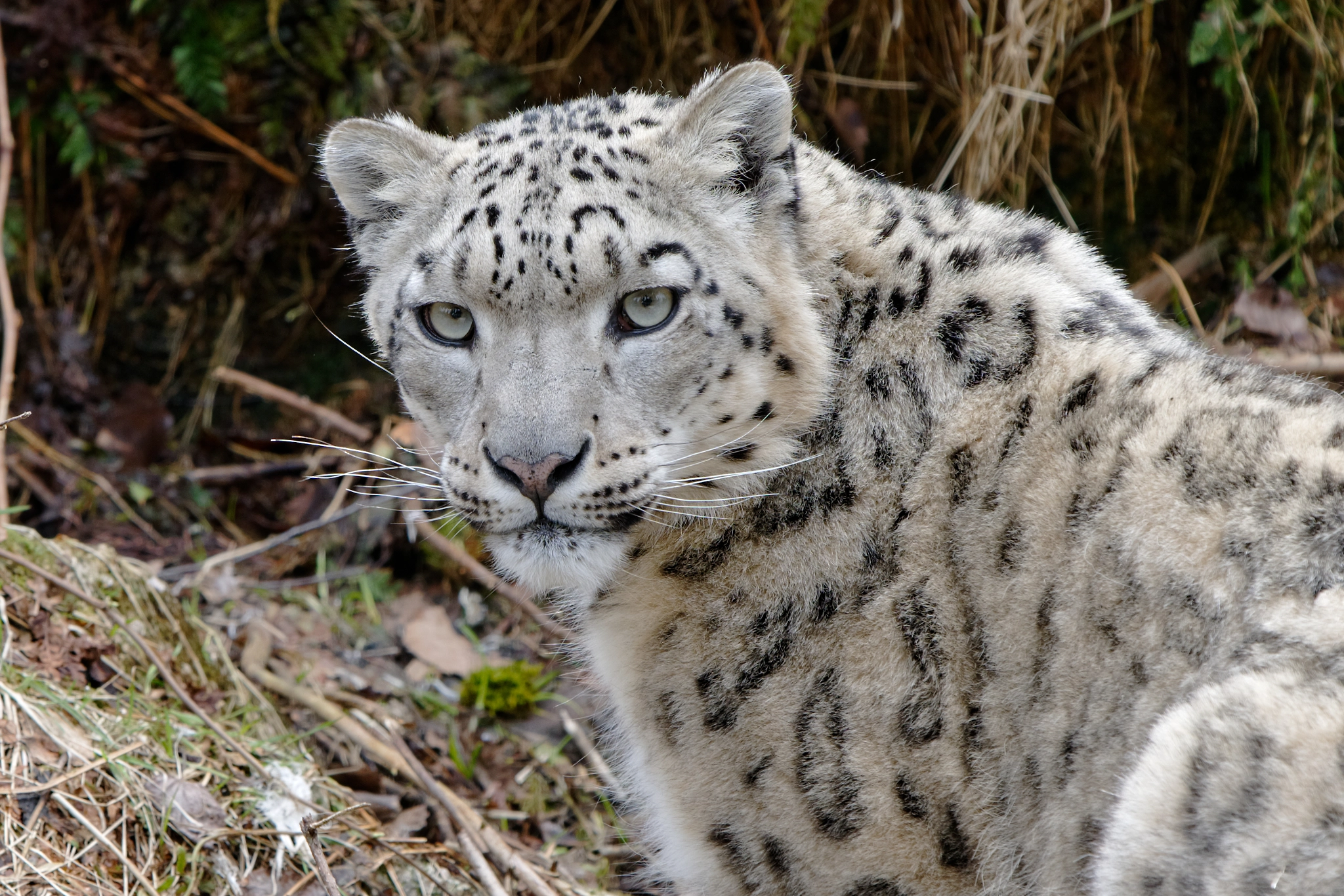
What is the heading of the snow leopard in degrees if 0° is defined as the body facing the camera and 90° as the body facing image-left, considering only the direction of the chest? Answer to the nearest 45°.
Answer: approximately 90°

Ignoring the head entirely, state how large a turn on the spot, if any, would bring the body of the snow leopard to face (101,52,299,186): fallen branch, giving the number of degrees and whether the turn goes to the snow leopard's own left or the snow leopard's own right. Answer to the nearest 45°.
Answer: approximately 45° to the snow leopard's own right

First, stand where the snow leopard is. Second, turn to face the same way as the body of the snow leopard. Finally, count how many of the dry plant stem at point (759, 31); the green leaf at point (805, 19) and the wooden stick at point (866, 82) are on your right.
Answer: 3

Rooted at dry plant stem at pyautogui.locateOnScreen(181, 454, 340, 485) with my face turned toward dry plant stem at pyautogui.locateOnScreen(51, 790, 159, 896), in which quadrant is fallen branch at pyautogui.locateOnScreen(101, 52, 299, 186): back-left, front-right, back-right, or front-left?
back-right

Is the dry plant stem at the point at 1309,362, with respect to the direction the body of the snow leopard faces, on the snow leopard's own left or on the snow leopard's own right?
on the snow leopard's own right

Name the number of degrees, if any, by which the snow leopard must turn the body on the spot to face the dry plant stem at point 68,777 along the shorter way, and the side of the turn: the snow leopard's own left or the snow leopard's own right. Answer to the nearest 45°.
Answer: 0° — it already faces it

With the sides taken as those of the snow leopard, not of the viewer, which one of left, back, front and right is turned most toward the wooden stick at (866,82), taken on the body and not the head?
right

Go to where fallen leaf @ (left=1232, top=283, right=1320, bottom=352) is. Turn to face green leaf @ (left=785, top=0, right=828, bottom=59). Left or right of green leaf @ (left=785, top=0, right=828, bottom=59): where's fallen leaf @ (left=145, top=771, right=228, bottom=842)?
left
